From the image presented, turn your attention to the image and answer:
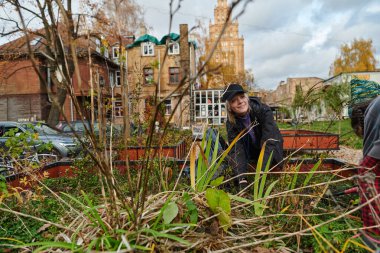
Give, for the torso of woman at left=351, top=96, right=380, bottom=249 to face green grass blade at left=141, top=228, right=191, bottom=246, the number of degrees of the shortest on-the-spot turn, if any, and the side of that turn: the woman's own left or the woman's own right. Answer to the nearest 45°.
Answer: approximately 45° to the woman's own left

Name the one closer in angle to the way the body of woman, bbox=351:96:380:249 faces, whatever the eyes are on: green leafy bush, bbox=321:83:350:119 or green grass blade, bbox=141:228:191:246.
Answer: the green grass blade

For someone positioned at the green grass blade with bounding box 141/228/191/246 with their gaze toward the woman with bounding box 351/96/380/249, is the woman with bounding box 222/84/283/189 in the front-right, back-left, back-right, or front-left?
front-left

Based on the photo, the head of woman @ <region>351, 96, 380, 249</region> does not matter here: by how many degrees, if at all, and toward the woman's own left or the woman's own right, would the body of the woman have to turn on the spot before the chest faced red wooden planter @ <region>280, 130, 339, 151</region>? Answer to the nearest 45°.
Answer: approximately 90° to the woman's own right

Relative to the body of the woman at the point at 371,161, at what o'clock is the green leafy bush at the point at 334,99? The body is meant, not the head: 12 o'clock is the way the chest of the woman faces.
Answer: The green leafy bush is roughly at 3 o'clock from the woman.

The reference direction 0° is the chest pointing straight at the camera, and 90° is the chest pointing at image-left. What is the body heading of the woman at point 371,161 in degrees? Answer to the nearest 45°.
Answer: approximately 90°

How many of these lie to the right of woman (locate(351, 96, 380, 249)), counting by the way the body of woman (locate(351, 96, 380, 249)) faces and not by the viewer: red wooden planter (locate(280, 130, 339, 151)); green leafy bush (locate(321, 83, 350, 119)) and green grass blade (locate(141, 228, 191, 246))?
2

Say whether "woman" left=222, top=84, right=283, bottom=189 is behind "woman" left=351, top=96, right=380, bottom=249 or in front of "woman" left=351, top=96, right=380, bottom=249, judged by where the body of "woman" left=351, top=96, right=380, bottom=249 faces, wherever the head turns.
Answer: in front

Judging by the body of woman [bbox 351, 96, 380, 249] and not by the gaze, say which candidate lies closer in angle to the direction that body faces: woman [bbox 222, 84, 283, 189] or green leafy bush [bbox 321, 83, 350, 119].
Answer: the woman
